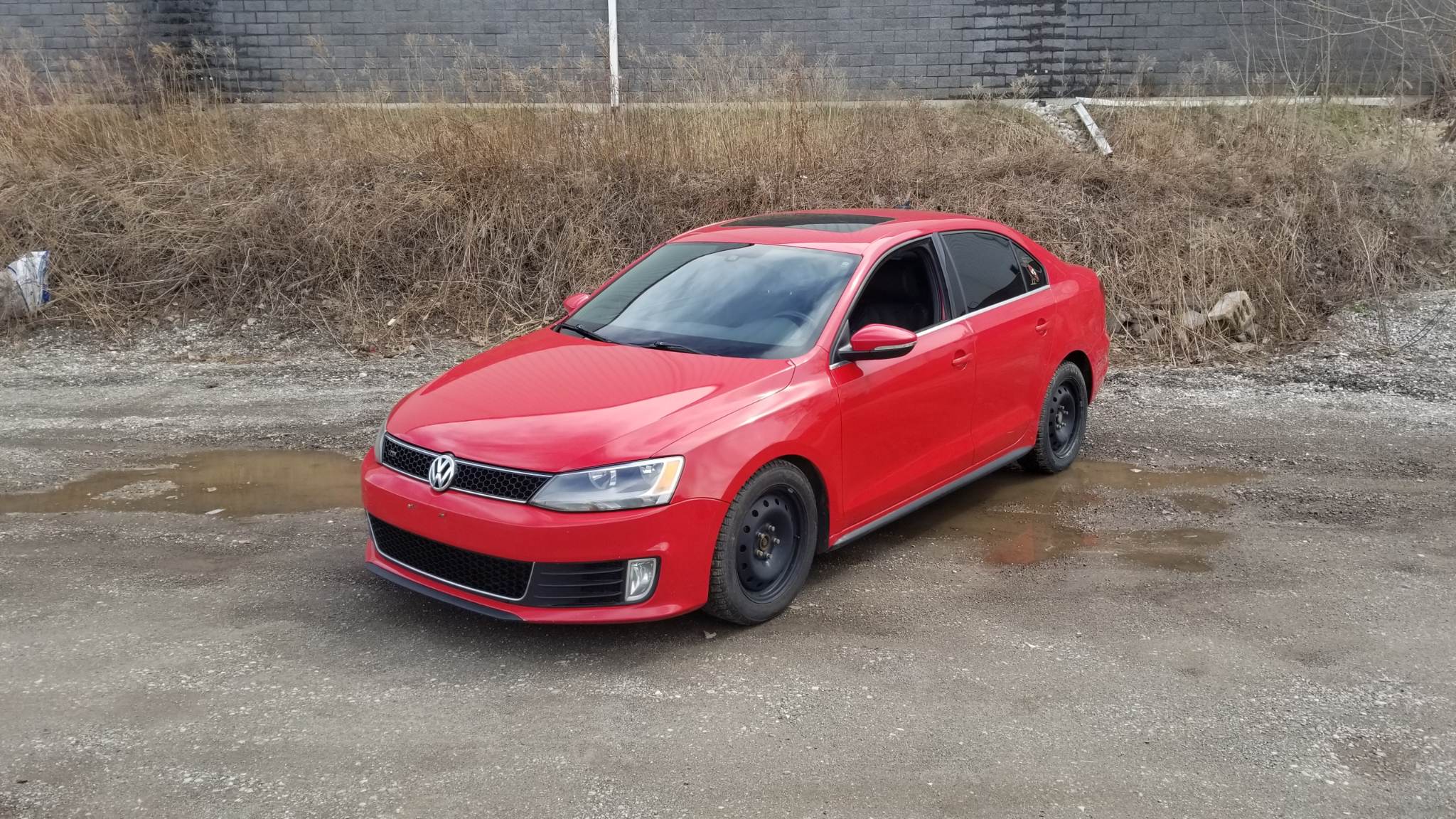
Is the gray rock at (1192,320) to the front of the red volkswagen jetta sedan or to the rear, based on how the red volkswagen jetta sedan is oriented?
to the rear

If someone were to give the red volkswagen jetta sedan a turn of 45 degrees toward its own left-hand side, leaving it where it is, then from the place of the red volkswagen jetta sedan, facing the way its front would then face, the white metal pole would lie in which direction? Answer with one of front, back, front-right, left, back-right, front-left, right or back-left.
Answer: back

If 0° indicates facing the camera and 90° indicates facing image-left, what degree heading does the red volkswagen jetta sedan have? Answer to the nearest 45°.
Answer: approximately 45°
